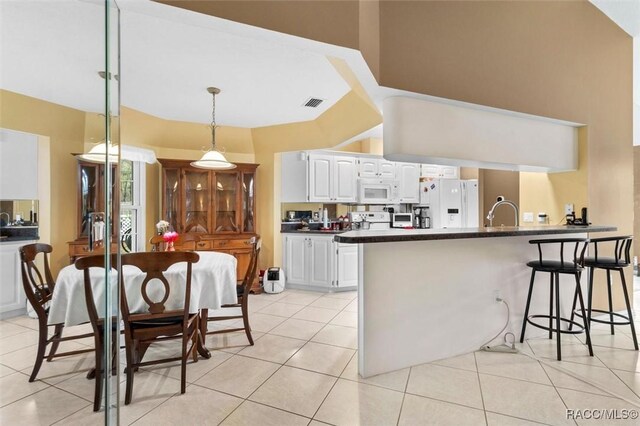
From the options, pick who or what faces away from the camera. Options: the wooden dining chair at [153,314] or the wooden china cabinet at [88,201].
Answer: the wooden dining chair

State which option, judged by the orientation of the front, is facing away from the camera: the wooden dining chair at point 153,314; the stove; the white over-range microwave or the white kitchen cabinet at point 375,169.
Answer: the wooden dining chair

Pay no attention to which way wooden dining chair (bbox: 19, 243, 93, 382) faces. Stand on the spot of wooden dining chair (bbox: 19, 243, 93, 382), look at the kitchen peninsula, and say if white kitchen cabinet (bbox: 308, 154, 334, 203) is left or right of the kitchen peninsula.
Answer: left

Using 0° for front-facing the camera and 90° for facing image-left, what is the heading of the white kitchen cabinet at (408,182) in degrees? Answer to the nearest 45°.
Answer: approximately 0°

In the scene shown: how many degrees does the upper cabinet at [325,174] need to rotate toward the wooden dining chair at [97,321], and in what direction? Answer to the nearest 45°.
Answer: approximately 45° to its right

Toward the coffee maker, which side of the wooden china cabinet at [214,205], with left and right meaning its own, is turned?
left

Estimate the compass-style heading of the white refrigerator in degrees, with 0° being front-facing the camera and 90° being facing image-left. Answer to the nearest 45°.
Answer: approximately 315°

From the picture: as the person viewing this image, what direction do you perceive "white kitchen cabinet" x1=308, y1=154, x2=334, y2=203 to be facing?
facing the viewer

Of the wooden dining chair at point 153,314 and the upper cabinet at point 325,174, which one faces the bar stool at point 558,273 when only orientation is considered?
the upper cabinet

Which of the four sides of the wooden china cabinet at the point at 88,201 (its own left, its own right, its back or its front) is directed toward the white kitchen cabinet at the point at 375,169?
left

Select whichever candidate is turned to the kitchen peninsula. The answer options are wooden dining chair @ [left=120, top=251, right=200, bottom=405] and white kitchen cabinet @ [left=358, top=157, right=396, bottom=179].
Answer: the white kitchen cabinet

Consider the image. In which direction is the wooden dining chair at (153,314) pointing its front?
away from the camera

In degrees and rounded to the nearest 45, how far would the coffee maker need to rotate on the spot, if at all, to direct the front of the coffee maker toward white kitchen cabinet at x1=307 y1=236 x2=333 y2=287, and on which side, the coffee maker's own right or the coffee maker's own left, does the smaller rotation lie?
approximately 45° to the coffee maker's own right

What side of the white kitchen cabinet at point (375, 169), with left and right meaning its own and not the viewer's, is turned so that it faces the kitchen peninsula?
front

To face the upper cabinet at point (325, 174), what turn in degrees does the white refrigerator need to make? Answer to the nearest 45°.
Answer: approximately 90° to its right

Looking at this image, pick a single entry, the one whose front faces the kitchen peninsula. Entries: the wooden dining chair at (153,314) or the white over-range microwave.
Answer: the white over-range microwave

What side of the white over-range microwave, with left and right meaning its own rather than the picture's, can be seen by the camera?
front
